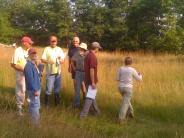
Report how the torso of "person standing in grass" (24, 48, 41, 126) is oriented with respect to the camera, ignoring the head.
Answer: to the viewer's right

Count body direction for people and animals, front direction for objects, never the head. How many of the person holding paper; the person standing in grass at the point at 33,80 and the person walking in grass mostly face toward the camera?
0

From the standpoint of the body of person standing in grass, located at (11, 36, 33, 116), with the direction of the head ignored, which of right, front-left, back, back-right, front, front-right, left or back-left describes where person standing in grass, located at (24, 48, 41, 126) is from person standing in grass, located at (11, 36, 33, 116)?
front-right

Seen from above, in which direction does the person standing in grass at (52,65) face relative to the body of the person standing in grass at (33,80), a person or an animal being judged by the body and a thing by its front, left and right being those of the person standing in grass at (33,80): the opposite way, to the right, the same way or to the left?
to the right

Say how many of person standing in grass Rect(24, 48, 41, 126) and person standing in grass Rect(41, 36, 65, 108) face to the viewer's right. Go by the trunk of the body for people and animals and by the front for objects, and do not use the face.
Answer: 1

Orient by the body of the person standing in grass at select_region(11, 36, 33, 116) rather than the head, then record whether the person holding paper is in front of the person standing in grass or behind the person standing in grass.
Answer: in front

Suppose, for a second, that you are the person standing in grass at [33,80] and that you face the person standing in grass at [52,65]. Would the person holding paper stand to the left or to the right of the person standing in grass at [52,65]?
right

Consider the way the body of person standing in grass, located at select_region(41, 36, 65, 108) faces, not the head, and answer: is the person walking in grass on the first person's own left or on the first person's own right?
on the first person's own left

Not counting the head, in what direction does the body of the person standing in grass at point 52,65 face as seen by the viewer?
toward the camera

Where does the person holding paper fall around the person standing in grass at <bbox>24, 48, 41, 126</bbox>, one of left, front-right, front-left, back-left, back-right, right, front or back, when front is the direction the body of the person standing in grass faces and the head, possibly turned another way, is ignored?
front-left

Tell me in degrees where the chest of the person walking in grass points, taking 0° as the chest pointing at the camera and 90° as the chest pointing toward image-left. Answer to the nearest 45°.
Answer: approximately 225°
